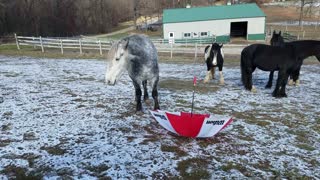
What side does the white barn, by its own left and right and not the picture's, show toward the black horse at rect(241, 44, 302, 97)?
front

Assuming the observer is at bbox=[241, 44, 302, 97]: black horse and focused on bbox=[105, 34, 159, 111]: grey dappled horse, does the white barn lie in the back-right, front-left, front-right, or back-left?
back-right

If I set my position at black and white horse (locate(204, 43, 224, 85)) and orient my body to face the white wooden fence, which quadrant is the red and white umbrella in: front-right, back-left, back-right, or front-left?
back-left

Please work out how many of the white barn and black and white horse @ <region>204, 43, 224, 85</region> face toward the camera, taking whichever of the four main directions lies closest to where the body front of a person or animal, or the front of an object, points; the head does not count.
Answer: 2

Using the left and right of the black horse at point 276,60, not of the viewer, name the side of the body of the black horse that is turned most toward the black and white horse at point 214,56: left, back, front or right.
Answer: back

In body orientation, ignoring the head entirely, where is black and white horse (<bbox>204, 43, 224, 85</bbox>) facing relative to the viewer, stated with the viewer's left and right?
facing the viewer

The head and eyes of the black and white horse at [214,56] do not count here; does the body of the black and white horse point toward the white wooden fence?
no

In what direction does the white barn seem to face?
toward the camera

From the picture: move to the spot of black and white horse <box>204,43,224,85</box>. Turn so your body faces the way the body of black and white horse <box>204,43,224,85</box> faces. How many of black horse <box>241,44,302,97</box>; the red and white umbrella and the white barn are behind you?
1

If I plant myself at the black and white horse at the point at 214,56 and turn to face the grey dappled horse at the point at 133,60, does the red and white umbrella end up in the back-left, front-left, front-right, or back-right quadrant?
front-left

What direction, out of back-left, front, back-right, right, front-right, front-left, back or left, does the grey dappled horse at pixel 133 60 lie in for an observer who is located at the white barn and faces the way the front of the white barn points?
front

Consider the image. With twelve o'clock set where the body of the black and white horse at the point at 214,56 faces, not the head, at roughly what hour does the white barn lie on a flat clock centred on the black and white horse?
The white barn is roughly at 6 o'clock from the black and white horse.

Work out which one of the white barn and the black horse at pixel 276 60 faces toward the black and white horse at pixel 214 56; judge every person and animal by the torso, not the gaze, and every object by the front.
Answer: the white barn

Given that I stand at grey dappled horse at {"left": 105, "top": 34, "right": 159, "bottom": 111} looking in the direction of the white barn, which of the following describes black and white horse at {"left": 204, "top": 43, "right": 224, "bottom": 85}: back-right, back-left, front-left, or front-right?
front-right
